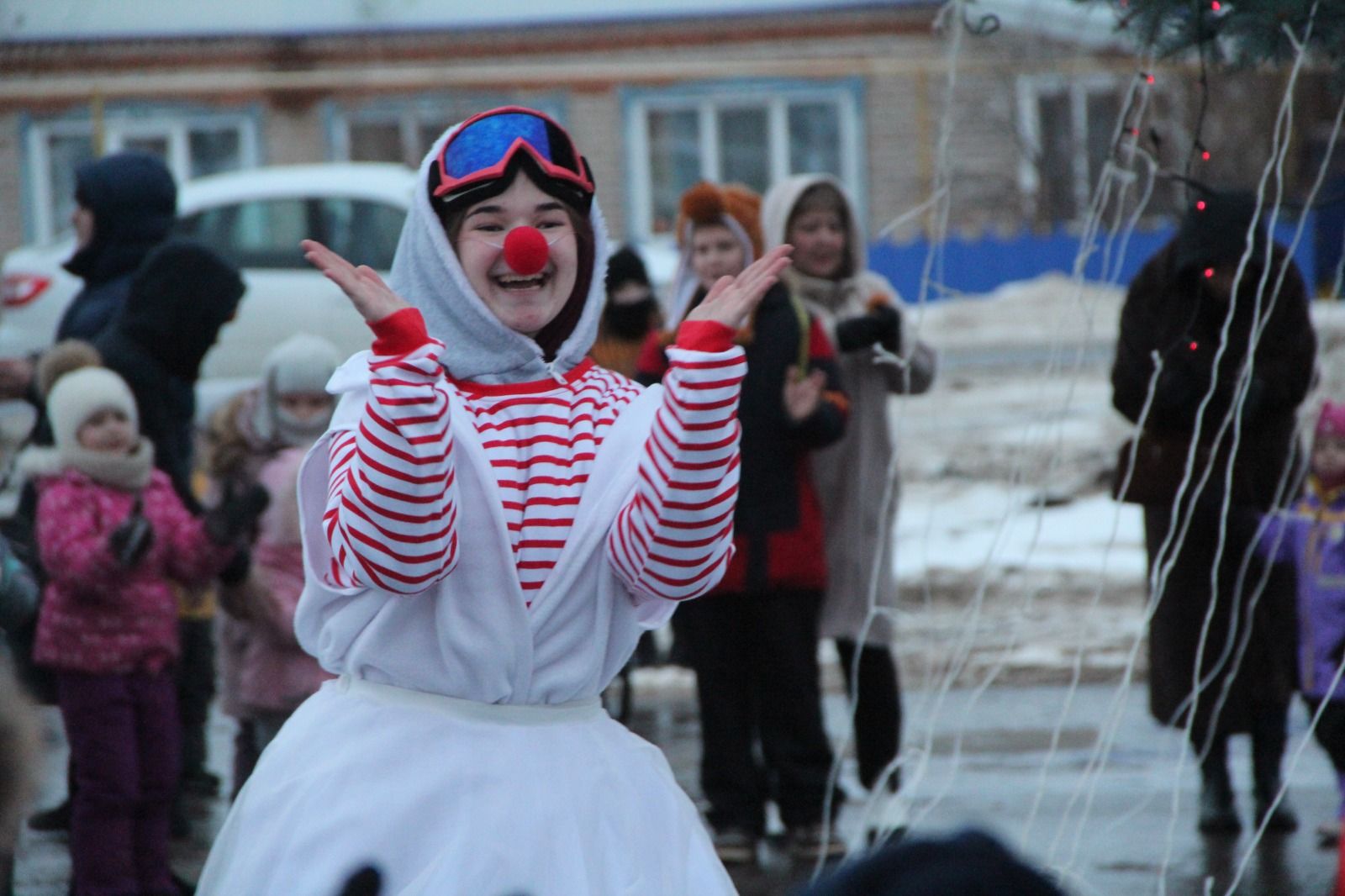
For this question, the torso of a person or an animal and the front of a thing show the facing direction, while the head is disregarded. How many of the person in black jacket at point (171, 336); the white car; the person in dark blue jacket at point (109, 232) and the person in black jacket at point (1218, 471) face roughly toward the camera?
1

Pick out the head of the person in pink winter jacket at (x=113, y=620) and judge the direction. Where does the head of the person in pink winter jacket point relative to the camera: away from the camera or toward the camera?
toward the camera

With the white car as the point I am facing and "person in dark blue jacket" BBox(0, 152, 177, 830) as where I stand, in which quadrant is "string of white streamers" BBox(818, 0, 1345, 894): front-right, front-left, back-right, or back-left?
back-right

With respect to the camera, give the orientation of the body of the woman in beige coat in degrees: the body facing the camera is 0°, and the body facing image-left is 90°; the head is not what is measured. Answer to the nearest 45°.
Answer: approximately 45°

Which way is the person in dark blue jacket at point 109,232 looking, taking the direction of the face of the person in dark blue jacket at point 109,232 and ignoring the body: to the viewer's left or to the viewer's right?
to the viewer's left

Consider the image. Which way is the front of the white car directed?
to the viewer's right

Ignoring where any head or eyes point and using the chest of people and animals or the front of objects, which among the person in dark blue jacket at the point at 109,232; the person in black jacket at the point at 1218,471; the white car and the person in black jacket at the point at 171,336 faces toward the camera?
the person in black jacket at the point at 1218,471

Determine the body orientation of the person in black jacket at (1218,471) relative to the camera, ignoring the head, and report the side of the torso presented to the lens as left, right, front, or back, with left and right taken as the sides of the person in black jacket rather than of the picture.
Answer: front

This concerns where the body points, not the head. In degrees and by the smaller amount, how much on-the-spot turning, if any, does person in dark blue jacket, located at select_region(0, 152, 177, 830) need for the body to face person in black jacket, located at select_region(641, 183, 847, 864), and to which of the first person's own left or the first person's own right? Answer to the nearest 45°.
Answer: approximately 135° to the first person's own left

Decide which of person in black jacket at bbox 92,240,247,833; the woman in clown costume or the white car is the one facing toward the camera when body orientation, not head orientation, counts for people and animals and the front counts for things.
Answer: the woman in clown costume

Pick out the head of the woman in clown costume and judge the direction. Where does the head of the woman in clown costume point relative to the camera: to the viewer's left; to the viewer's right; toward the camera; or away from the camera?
toward the camera

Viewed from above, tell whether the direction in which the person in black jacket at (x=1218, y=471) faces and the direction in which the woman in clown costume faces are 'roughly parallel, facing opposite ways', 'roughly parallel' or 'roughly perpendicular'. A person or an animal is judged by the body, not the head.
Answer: roughly parallel

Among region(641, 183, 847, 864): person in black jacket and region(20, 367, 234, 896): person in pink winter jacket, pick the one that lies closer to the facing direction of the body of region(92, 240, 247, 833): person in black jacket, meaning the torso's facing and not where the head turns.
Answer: the person in black jacket
